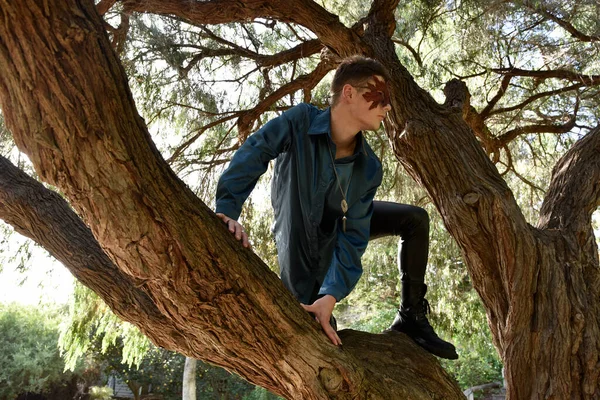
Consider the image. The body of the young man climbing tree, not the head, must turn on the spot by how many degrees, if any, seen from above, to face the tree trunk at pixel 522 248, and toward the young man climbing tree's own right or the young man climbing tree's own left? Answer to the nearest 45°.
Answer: approximately 90° to the young man climbing tree's own left

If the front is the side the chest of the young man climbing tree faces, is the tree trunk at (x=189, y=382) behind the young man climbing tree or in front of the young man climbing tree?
behind

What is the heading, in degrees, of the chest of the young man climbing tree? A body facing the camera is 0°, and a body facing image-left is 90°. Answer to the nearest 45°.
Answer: approximately 315°
